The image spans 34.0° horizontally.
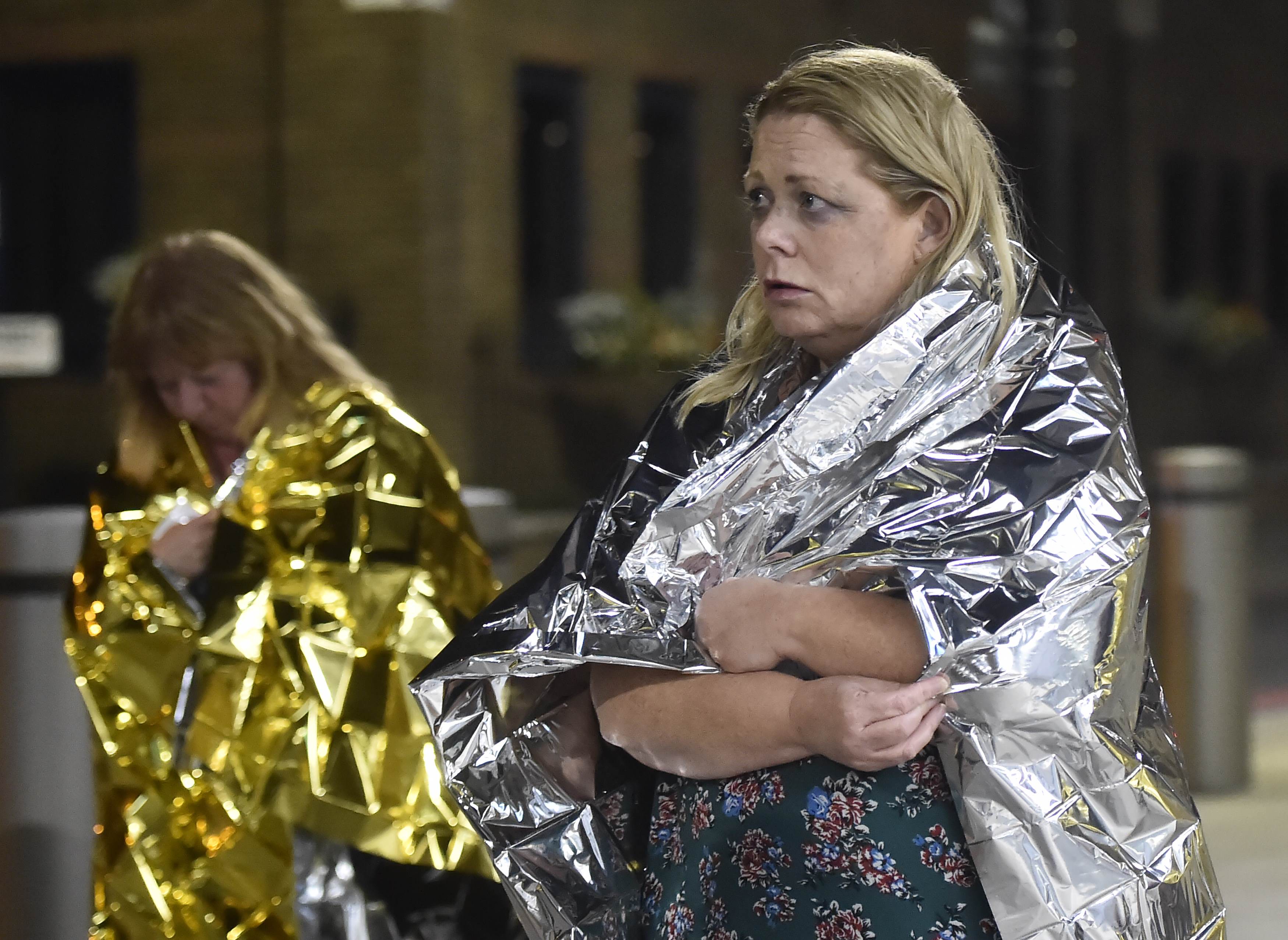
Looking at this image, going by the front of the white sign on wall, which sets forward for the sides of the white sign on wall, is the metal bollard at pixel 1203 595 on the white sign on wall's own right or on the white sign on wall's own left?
on the white sign on wall's own left

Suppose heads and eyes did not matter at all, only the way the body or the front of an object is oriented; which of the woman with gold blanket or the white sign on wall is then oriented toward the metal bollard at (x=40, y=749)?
the white sign on wall

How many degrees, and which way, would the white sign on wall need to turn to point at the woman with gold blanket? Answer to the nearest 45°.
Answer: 0° — it already faces them

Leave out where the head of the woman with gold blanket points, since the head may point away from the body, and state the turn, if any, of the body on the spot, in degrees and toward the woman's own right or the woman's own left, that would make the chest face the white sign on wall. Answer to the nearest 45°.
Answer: approximately 135° to the woman's own right

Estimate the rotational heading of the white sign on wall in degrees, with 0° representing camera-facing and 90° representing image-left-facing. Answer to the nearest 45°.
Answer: approximately 0°

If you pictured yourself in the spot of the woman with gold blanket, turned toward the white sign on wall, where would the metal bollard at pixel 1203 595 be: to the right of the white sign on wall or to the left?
right

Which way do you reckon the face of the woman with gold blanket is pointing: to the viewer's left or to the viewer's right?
to the viewer's left

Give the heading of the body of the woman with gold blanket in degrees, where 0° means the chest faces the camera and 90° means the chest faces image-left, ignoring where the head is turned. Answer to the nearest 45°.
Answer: approximately 45°
